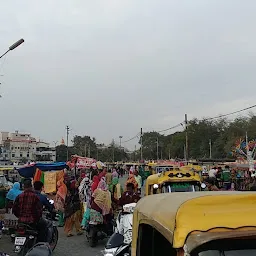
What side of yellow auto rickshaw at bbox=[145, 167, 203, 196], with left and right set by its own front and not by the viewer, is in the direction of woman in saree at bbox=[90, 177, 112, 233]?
right

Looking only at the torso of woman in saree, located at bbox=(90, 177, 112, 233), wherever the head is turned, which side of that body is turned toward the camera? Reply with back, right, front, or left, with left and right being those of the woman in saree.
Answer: back

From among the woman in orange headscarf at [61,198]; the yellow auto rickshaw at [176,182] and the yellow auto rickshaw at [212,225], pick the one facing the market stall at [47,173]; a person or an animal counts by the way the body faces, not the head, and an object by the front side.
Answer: the woman in orange headscarf

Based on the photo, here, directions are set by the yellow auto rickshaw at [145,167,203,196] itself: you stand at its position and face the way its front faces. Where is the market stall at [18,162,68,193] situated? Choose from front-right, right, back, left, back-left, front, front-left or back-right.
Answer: back-right

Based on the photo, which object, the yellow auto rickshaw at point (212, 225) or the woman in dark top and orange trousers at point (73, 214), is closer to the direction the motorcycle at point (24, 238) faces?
the woman in dark top and orange trousers

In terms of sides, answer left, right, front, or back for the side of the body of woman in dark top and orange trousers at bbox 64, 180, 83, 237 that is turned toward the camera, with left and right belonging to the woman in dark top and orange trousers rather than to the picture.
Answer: back

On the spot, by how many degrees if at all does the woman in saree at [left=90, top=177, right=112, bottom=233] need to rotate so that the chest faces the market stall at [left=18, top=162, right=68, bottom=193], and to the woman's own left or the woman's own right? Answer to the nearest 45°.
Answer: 0° — they already face it

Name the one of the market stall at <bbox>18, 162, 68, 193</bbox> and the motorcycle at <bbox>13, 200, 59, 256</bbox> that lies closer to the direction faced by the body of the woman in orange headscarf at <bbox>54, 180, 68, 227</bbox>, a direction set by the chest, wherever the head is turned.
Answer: the market stall

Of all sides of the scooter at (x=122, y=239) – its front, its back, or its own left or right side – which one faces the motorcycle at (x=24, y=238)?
left

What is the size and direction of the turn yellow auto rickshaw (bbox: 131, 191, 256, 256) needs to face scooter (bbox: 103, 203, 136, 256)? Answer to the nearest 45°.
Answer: approximately 135° to its left

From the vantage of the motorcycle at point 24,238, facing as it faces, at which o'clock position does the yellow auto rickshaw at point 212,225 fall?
The yellow auto rickshaw is roughly at 4 o'clock from the motorcycle.
